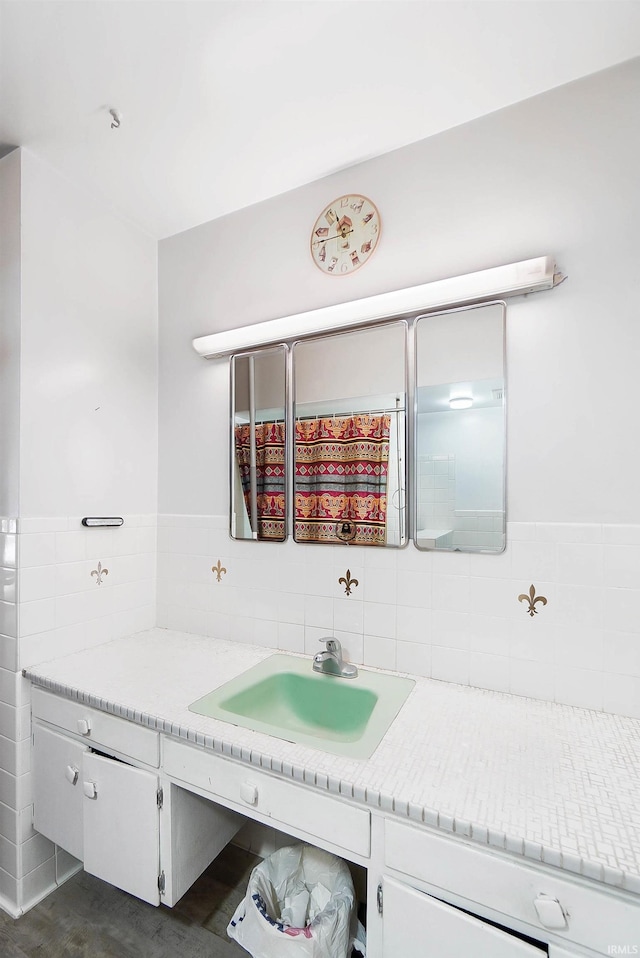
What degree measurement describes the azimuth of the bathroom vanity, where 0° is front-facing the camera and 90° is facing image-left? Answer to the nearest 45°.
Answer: approximately 45°

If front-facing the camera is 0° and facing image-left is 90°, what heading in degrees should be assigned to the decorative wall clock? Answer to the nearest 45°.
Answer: approximately 45°
